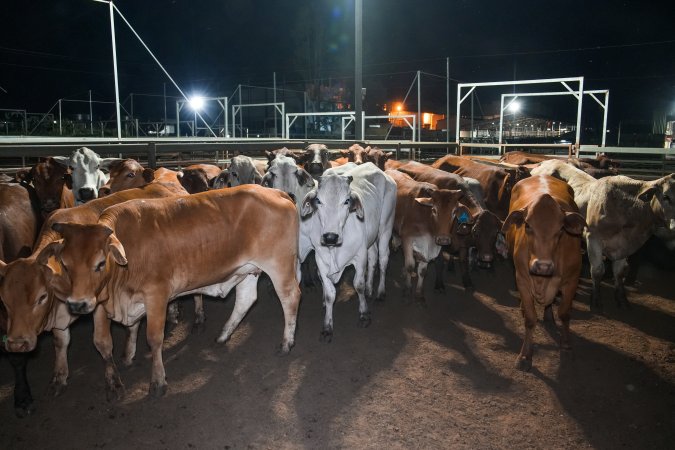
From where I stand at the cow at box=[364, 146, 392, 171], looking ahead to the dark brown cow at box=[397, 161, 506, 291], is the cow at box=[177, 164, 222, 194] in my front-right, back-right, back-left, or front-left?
front-right

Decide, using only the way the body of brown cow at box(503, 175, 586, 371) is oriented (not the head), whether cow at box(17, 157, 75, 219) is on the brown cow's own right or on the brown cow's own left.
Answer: on the brown cow's own right

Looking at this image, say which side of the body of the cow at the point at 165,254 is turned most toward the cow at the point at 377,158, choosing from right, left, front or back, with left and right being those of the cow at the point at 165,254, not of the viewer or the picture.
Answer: back

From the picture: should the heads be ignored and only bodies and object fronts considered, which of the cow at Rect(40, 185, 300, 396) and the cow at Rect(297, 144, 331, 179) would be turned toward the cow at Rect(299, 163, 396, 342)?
the cow at Rect(297, 144, 331, 179)

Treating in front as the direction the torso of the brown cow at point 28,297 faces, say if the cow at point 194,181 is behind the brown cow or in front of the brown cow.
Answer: behind

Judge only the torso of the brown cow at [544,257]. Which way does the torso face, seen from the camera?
toward the camera

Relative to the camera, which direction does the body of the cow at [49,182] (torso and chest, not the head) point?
toward the camera

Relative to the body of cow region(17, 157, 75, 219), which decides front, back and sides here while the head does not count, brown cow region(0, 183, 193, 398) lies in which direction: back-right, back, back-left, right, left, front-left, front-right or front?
front

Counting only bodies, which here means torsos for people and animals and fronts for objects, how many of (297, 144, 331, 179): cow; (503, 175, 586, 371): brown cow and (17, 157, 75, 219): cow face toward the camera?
3

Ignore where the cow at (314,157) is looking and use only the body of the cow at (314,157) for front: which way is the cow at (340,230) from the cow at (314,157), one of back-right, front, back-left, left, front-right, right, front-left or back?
front

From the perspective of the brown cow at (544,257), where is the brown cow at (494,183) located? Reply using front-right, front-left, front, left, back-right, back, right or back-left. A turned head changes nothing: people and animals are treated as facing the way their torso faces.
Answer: back

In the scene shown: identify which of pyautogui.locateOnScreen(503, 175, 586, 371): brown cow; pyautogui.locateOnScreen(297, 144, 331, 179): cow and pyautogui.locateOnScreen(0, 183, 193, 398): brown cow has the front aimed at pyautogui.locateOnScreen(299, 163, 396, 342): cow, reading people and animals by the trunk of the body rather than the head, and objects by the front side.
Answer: pyautogui.locateOnScreen(297, 144, 331, 179): cow

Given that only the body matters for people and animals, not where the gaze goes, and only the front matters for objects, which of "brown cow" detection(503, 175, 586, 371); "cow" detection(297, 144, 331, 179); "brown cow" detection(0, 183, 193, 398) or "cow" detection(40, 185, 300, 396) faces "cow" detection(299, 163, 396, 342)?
"cow" detection(297, 144, 331, 179)

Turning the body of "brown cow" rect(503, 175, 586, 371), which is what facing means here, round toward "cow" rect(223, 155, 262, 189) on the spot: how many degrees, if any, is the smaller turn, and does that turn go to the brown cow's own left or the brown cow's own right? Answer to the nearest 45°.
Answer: approximately 90° to the brown cow's own right

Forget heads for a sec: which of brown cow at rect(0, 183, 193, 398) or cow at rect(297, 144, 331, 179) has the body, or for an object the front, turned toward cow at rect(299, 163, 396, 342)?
cow at rect(297, 144, 331, 179)

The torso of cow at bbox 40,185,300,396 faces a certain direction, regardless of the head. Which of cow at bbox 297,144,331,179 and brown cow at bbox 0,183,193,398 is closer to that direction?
the brown cow

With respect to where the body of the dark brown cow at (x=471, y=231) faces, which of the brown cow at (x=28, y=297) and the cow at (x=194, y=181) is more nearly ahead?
the brown cow
